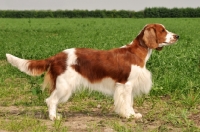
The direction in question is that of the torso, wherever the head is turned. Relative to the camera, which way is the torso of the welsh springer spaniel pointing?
to the viewer's right
